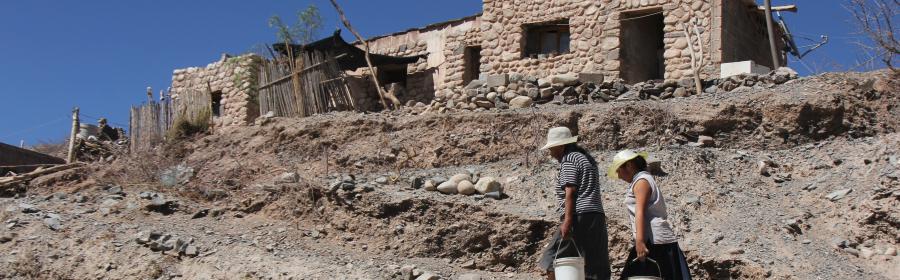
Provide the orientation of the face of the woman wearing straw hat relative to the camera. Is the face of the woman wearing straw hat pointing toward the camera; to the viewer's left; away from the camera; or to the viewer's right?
to the viewer's left

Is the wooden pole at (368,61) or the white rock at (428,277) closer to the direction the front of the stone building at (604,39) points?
the white rock

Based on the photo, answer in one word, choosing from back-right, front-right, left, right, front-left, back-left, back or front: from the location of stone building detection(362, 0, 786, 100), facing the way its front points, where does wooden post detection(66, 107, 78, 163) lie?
right

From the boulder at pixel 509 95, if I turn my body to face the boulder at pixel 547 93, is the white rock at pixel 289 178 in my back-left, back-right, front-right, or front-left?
back-right

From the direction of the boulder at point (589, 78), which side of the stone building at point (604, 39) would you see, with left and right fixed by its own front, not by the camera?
front

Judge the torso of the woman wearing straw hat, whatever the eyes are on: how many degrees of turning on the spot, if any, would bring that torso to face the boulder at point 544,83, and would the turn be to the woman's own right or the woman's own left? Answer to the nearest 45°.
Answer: approximately 90° to the woman's own right

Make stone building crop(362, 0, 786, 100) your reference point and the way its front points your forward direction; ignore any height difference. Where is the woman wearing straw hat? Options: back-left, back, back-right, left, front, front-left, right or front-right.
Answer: front

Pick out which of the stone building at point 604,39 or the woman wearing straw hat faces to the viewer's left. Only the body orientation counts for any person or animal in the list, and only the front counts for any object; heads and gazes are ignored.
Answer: the woman wearing straw hat

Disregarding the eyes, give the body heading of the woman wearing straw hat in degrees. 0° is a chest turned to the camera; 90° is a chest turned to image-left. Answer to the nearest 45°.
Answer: approximately 90°

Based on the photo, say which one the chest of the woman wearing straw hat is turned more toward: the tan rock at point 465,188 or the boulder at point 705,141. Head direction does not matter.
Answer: the tan rock

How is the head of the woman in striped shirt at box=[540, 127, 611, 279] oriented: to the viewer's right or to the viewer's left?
to the viewer's left

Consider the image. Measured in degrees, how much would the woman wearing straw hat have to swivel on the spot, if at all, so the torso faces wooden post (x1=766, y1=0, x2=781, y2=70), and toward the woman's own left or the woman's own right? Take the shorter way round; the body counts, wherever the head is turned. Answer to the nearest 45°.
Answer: approximately 90° to the woman's own right

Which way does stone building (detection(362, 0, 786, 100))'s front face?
toward the camera

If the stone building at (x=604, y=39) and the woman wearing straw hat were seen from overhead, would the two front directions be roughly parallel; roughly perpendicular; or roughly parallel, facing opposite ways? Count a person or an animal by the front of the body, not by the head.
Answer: roughly perpendicular
